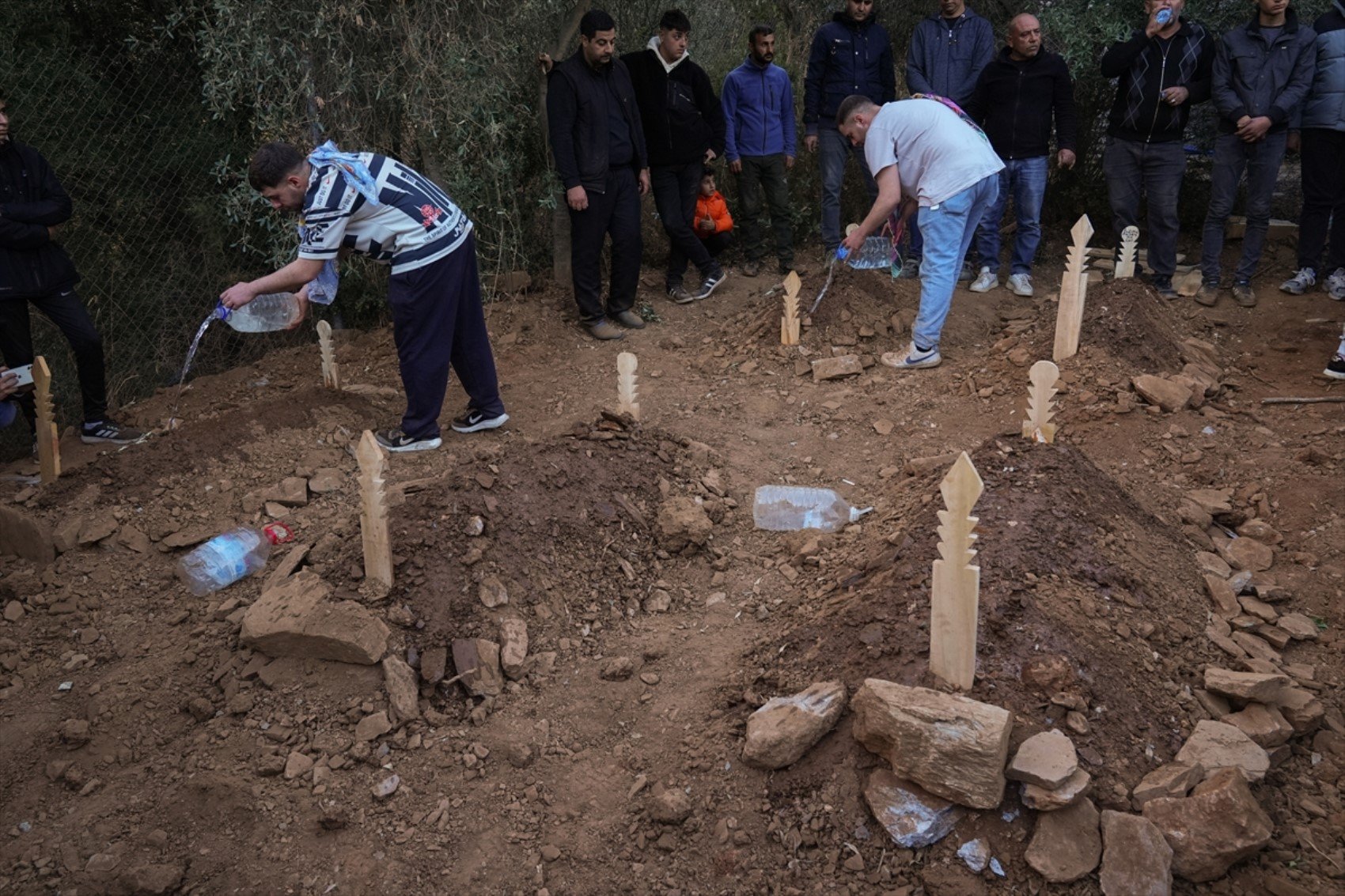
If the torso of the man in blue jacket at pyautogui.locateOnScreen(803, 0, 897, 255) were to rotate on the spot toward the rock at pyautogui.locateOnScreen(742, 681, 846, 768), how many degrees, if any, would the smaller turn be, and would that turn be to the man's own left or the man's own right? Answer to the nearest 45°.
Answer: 0° — they already face it

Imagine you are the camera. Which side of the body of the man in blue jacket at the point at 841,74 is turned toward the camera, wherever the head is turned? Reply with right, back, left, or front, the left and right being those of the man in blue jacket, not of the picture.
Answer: front

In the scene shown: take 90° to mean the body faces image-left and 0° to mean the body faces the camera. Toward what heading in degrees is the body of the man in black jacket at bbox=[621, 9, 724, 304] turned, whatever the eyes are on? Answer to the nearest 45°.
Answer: approximately 0°

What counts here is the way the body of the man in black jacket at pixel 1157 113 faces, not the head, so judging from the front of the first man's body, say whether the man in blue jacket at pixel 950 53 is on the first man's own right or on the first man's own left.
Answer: on the first man's own right

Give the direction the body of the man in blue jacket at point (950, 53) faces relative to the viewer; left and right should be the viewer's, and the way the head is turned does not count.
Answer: facing the viewer

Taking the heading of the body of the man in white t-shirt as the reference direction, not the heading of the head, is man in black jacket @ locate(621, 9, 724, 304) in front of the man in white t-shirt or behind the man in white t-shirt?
in front

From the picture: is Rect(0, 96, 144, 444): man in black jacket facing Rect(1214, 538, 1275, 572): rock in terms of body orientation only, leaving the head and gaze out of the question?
yes

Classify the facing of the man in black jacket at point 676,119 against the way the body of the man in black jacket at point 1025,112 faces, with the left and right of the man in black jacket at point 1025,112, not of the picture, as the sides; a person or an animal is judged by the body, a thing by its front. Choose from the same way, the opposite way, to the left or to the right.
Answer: the same way

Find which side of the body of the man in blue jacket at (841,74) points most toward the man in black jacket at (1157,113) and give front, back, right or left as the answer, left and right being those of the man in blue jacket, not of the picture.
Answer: left

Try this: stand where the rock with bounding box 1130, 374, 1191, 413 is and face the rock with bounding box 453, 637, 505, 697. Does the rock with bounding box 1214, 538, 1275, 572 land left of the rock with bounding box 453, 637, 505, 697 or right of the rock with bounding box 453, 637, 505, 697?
left

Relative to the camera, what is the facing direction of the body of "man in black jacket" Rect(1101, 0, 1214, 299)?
toward the camera

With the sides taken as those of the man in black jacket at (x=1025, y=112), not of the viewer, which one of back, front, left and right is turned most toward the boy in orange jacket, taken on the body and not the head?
right

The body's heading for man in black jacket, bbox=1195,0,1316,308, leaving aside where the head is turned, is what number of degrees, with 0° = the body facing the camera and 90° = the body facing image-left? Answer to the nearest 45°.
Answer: approximately 0°

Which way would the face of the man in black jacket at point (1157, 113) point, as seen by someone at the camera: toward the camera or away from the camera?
toward the camera

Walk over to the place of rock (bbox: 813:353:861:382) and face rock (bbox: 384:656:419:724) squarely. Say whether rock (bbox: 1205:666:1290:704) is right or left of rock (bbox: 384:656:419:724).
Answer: left

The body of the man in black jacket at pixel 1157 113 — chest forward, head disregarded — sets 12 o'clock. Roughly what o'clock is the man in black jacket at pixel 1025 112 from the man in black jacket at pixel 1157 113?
the man in black jacket at pixel 1025 112 is roughly at 3 o'clock from the man in black jacket at pixel 1157 113.

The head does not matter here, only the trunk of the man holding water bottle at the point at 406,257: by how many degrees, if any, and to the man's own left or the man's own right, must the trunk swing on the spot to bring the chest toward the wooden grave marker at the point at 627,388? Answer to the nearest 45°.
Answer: approximately 180°
